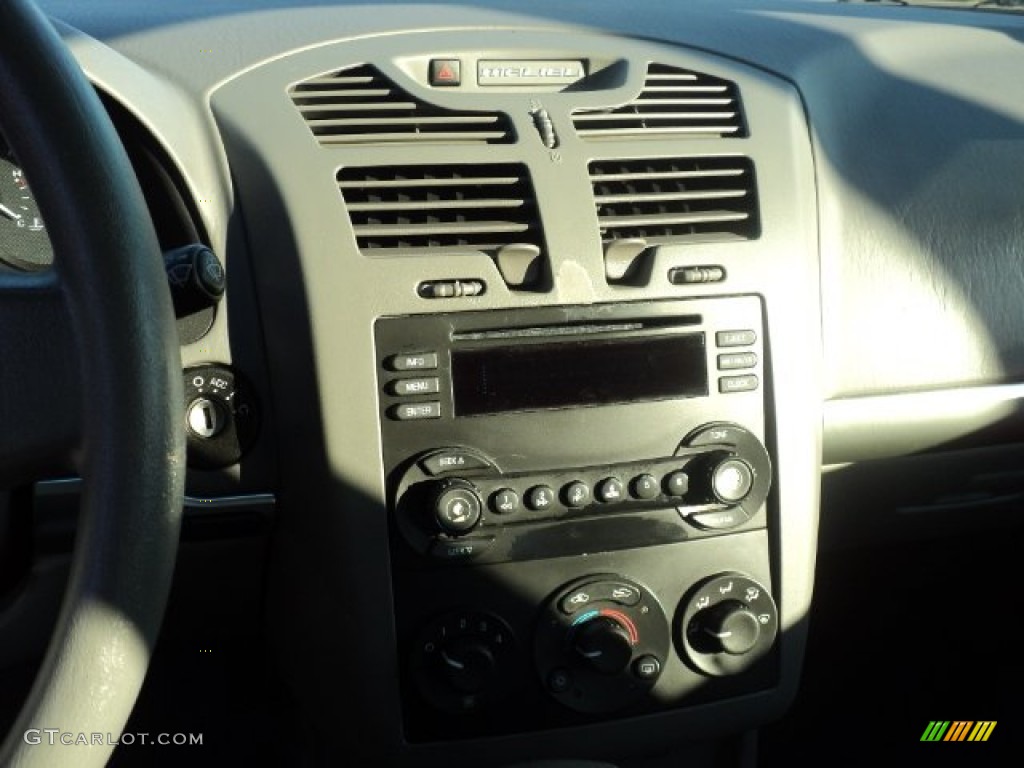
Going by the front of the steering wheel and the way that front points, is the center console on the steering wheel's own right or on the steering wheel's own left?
on the steering wheel's own left

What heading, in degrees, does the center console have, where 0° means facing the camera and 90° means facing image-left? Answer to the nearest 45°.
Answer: approximately 0°

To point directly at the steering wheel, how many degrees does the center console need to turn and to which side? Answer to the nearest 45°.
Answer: approximately 45° to its right

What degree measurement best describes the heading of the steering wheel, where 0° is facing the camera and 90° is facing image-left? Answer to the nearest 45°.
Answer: approximately 0°

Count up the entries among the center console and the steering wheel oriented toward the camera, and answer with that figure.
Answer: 2
